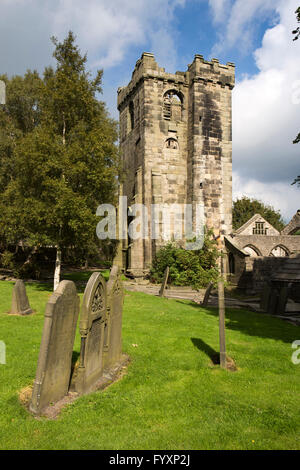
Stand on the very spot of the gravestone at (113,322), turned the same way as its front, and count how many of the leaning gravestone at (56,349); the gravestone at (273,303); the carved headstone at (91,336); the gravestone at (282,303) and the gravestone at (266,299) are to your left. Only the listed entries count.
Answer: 3

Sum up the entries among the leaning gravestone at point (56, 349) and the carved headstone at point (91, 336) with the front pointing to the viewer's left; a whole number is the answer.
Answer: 0

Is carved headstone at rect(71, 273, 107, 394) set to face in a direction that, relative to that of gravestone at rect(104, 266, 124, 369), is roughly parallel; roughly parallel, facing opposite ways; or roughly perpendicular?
roughly parallel

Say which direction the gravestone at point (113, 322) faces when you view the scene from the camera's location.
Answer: facing the viewer and to the right of the viewer

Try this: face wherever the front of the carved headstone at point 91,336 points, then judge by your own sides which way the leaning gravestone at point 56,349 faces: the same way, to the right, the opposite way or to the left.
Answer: the same way

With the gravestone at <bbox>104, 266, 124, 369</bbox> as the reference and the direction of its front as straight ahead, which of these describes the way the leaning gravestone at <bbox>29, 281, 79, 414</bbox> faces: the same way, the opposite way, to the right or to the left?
the same way

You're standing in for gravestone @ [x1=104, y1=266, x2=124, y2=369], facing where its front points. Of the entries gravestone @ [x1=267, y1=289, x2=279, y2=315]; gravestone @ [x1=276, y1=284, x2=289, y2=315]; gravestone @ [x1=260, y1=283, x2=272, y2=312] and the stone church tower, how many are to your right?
0

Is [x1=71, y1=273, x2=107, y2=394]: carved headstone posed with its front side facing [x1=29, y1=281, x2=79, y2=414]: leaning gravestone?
no

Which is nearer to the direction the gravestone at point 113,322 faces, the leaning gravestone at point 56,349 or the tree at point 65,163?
the leaning gravestone

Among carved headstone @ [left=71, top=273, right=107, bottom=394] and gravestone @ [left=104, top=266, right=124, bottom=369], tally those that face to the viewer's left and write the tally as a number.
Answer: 0

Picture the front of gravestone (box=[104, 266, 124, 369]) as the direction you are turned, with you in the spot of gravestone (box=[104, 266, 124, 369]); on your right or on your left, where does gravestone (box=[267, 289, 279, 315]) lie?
on your left

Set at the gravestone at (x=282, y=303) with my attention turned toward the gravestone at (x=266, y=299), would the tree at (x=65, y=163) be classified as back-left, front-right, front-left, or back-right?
front-left

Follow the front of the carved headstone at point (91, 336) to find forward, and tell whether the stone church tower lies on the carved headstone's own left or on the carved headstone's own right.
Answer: on the carved headstone's own left

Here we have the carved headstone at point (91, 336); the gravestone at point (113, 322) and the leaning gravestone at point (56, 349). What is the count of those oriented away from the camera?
0

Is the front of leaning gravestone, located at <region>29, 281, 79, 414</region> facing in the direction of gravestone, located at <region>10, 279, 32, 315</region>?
no

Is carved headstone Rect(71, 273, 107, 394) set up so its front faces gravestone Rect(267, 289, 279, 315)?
no
